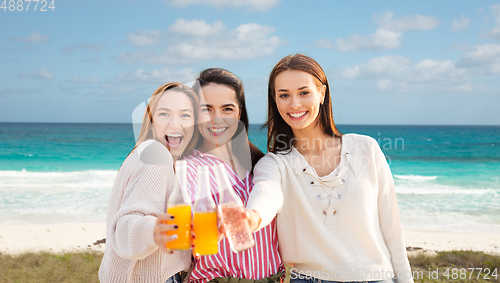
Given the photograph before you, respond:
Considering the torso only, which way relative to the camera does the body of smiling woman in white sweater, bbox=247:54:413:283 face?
toward the camera

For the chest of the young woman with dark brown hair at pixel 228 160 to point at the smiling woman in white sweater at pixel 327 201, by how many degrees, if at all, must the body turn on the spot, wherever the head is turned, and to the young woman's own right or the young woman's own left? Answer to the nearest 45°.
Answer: approximately 90° to the young woman's own left

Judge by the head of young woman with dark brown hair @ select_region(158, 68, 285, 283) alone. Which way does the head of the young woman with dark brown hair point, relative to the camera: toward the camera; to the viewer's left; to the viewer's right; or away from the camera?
toward the camera

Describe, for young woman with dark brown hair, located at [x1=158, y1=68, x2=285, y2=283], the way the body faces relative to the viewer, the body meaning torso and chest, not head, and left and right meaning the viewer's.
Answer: facing the viewer

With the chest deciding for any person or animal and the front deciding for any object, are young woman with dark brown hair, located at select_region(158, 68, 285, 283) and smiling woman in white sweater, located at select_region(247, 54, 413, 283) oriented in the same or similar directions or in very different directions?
same or similar directions

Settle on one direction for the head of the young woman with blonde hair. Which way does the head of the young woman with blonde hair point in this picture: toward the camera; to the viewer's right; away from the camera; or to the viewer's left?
toward the camera

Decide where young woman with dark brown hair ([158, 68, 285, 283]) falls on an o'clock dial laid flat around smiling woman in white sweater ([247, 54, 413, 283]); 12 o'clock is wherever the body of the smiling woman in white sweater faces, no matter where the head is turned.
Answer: The young woman with dark brown hair is roughly at 3 o'clock from the smiling woman in white sweater.

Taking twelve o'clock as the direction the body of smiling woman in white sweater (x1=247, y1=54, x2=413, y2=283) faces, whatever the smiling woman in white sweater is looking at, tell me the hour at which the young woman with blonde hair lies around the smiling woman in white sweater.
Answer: The young woman with blonde hair is roughly at 2 o'clock from the smiling woman in white sweater.

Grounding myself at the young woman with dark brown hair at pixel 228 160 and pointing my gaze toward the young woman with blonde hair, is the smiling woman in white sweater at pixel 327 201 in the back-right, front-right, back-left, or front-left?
back-left

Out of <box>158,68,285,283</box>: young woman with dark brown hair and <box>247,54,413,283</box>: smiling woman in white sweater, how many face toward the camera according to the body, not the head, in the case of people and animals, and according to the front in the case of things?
2

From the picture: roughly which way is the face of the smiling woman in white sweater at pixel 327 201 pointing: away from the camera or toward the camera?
toward the camera
